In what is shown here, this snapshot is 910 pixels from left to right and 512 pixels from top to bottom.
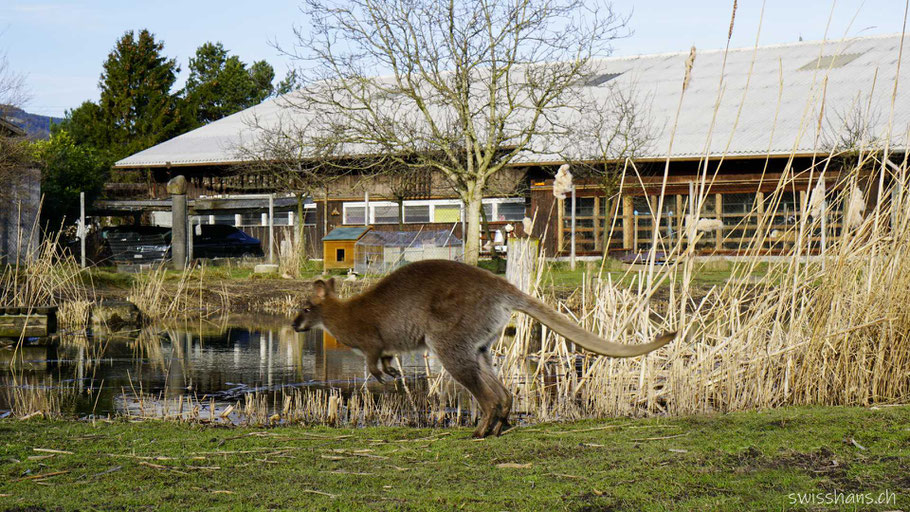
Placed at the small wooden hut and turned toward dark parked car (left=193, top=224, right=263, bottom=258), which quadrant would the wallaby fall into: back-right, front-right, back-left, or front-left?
back-left

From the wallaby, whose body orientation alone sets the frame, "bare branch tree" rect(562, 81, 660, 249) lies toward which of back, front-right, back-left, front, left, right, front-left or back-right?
right

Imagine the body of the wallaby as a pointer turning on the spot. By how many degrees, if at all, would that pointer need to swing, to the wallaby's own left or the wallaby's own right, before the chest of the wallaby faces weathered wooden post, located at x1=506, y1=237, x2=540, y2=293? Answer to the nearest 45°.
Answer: approximately 90° to the wallaby's own right

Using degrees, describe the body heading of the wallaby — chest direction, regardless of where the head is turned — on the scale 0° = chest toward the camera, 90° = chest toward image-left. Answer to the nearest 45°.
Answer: approximately 90°

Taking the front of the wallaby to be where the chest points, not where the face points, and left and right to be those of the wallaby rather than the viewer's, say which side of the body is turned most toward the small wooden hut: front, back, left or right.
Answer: right

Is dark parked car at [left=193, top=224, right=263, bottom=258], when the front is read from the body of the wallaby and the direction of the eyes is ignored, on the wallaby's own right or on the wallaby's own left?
on the wallaby's own right

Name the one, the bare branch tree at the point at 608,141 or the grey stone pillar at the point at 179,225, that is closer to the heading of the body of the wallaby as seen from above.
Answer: the grey stone pillar

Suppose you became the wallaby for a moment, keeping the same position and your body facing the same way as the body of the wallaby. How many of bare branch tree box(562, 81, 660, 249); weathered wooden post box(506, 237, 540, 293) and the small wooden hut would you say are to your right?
3
